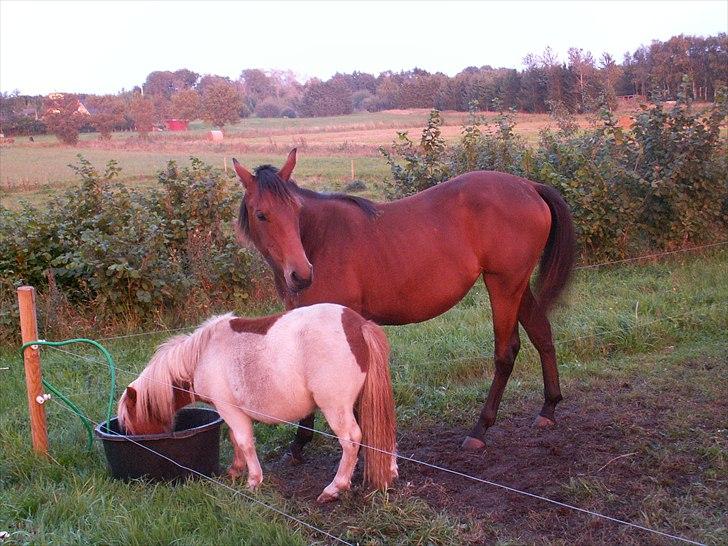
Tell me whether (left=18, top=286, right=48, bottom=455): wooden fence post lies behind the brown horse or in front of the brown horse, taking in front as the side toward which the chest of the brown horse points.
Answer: in front

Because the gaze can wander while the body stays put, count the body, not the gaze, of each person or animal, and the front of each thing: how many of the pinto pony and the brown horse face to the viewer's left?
2

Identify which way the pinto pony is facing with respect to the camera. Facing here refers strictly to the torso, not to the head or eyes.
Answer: to the viewer's left

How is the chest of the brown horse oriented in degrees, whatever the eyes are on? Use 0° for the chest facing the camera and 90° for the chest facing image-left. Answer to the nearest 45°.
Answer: approximately 90°

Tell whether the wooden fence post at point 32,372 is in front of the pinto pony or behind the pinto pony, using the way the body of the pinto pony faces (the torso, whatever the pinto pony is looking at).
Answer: in front

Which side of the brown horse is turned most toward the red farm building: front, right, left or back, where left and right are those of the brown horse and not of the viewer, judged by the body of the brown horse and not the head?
right

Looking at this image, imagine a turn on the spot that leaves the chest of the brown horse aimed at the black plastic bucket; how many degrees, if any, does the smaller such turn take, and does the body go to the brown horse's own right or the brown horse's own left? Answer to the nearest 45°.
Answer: approximately 45° to the brown horse's own left

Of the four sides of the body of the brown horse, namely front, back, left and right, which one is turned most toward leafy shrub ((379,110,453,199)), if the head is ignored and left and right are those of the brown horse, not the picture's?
right
